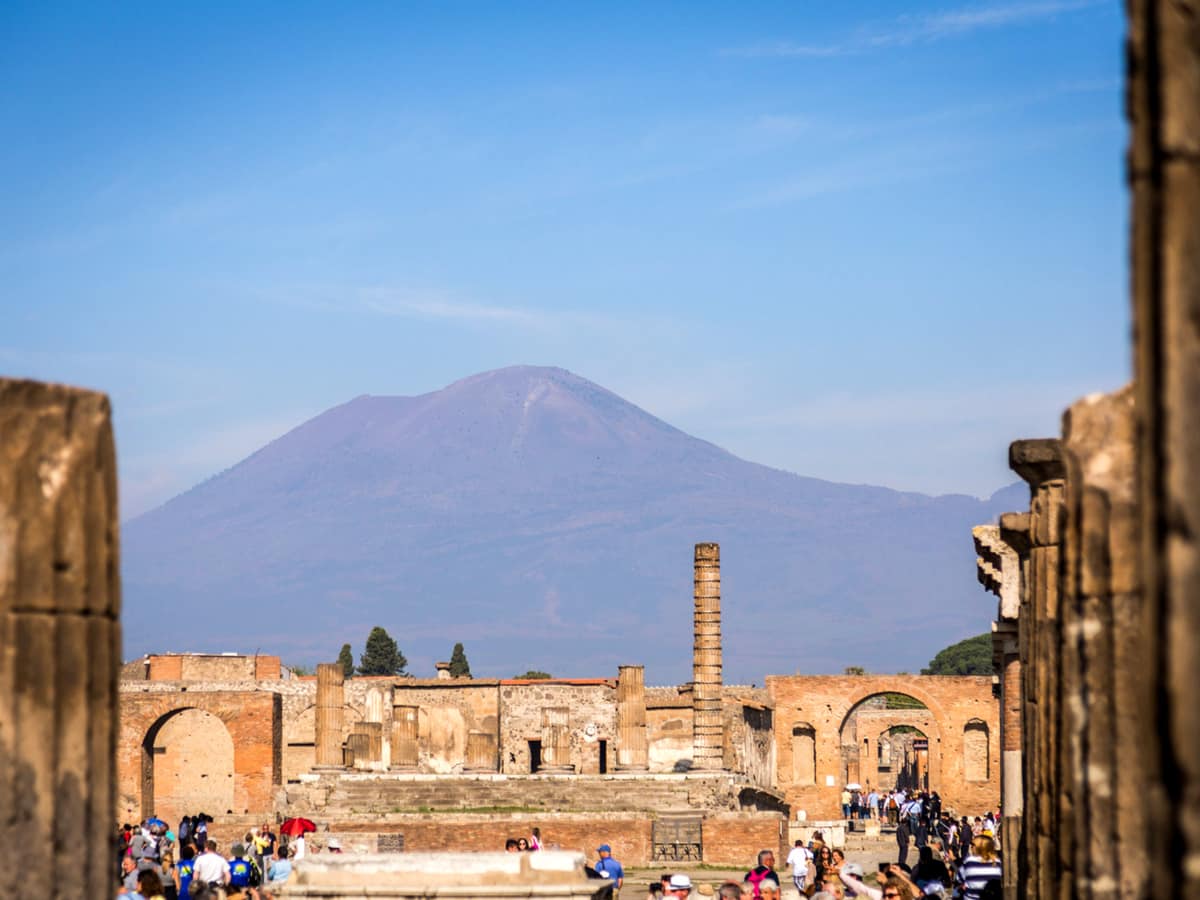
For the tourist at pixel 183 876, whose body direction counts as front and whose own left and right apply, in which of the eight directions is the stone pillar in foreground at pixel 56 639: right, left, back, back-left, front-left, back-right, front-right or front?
back

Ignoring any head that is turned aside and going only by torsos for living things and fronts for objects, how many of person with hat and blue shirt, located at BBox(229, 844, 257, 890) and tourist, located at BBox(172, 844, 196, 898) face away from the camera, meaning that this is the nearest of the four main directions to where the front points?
2

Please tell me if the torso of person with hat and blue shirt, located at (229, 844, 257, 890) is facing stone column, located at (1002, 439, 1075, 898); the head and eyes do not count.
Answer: no

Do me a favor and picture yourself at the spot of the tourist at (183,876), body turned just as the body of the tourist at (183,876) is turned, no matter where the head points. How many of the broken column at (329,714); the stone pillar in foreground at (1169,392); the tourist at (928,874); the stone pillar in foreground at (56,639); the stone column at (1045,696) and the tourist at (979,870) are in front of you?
1

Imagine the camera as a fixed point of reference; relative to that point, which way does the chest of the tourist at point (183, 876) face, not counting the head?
away from the camera

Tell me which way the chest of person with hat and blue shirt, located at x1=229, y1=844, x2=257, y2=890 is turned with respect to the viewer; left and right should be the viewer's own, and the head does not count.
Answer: facing away from the viewer

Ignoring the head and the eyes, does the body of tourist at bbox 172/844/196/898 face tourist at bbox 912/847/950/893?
no

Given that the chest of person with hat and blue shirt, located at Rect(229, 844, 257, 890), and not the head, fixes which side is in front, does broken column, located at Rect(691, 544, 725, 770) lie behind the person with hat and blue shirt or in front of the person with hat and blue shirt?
in front

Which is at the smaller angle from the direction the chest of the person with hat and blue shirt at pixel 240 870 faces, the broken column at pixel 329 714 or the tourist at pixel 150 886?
the broken column

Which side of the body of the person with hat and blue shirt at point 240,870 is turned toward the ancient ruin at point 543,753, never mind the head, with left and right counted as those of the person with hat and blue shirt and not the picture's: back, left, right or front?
front
